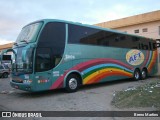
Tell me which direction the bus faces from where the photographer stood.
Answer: facing the viewer and to the left of the viewer

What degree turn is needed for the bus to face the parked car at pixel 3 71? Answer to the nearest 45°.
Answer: approximately 90° to its right

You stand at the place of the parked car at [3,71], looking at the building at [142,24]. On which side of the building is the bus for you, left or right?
right

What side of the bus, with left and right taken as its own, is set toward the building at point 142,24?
back
